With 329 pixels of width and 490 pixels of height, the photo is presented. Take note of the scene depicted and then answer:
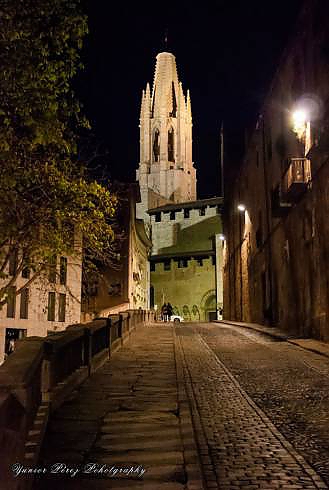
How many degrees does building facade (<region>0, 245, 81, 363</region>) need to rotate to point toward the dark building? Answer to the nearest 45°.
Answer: approximately 45° to its left

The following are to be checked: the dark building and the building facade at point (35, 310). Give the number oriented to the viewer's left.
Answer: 1

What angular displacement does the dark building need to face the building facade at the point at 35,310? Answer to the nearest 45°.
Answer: approximately 45° to its right

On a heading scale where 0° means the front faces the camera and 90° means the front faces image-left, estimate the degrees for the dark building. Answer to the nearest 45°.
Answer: approximately 90°
